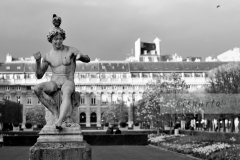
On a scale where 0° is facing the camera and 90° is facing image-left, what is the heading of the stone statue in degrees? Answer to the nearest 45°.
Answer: approximately 0°
